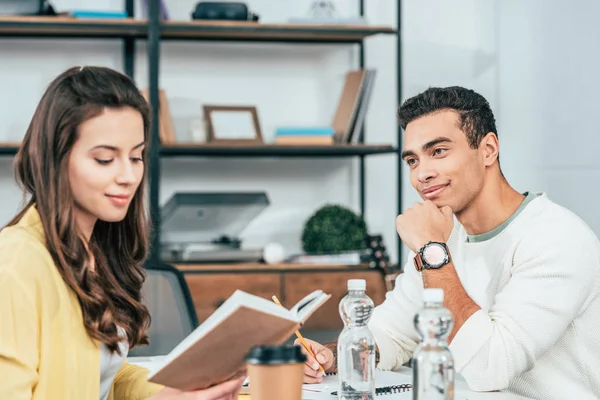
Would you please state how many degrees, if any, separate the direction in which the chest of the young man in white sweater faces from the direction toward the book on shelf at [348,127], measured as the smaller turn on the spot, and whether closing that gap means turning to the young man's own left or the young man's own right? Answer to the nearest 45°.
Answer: approximately 135° to the young man's own right

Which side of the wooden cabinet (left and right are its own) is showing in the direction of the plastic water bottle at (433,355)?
front

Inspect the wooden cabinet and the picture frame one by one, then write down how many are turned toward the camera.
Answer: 2

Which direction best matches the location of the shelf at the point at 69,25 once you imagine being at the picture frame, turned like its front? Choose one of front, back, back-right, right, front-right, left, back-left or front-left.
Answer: right

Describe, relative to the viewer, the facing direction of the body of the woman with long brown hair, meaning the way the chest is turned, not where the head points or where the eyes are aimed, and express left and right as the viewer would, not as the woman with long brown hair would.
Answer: facing the viewer and to the right of the viewer

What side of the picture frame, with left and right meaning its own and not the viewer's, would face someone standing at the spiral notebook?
front

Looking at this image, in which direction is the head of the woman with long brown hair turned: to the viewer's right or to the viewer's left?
to the viewer's right

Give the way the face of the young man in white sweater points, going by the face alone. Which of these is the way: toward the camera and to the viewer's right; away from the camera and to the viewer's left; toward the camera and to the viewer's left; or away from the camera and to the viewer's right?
toward the camera and to the viewer's left
